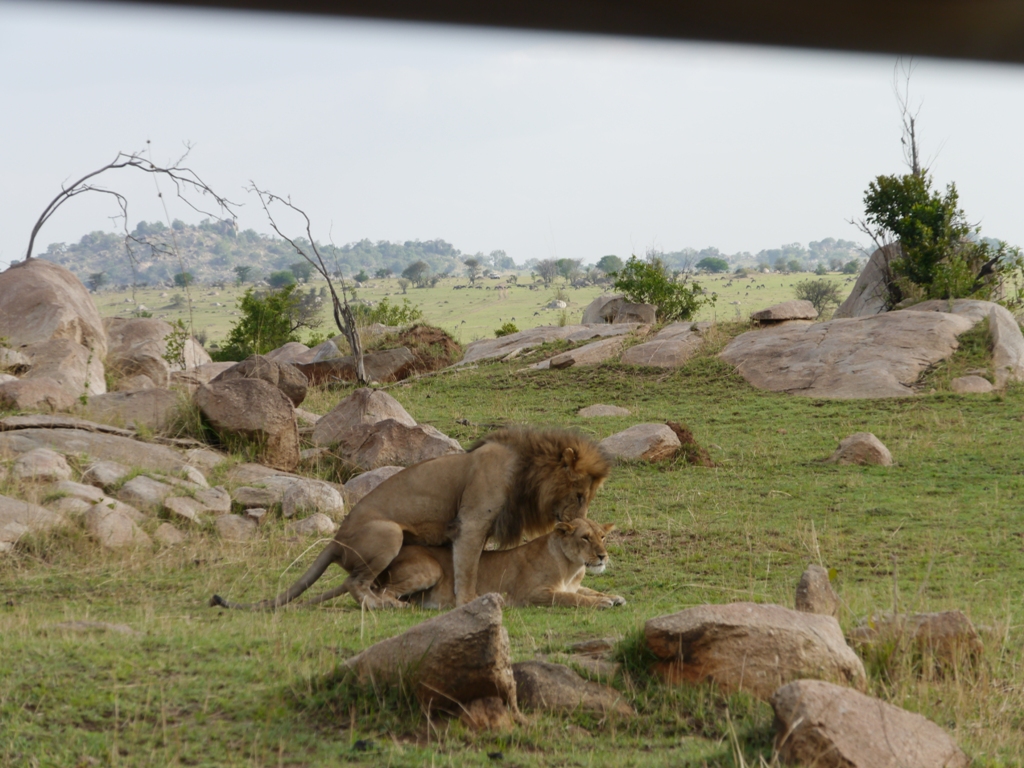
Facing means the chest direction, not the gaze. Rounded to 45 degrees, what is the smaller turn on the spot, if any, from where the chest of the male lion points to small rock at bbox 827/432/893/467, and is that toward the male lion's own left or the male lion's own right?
approximately 45° to the male lion's own left

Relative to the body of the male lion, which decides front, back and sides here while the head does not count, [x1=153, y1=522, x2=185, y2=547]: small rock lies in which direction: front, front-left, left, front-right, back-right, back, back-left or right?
back-left

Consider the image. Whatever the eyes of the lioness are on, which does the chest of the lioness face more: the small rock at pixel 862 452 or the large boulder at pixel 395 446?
the small rock

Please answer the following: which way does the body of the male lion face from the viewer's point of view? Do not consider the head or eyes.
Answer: to the viewer's right

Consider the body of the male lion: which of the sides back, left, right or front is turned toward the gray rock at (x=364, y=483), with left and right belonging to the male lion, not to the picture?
left

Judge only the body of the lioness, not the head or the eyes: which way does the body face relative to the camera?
to the viewer's right

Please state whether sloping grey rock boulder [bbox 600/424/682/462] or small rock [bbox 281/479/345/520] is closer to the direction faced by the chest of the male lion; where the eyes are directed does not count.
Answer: the sloping grey rock boulder

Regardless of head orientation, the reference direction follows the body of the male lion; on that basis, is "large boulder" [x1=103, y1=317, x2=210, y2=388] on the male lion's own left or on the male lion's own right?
on the male lion's own left

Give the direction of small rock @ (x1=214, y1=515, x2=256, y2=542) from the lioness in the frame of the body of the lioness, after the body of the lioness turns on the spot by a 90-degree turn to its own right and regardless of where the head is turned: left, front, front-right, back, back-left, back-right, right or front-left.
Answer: back-right

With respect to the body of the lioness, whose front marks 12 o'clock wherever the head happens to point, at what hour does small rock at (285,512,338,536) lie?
The small rock is roughly at 8 o'clock from the lioness.

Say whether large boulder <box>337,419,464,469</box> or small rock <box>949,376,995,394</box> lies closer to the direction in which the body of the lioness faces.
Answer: the small rock
